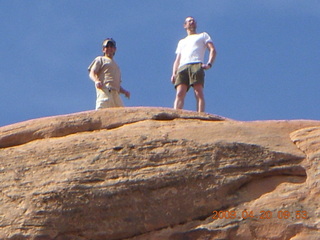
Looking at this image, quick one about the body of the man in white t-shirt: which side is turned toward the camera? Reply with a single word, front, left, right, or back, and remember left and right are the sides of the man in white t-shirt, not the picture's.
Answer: front
